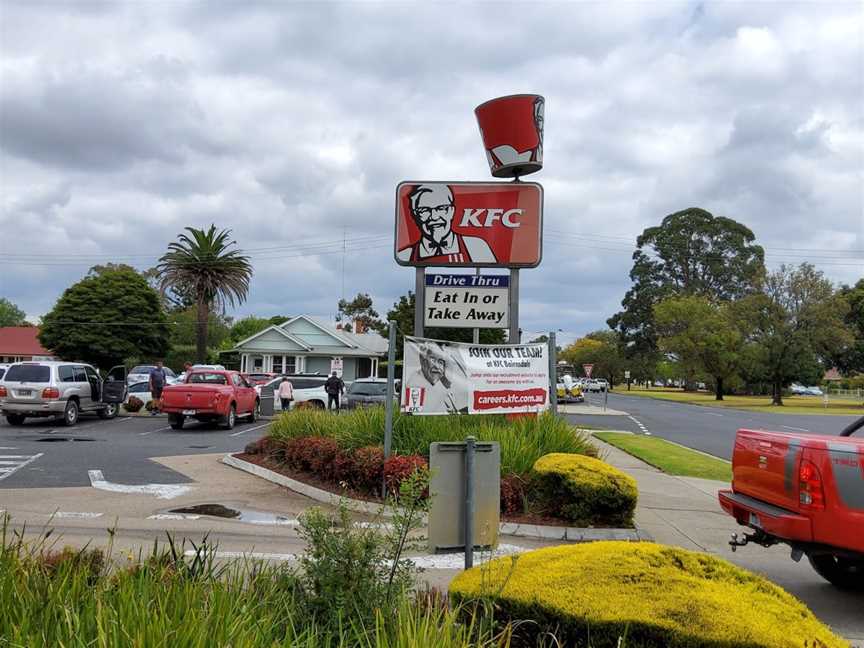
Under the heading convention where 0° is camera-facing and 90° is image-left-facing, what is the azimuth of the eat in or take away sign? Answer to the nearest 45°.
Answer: approximately 0°

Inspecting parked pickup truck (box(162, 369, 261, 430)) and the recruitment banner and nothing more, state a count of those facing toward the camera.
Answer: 1

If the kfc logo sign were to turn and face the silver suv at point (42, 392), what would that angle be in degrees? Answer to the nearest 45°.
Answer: approximately 135° to its right

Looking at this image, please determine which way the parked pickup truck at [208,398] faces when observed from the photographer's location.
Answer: facing away from the viewer and to the right of the viewer

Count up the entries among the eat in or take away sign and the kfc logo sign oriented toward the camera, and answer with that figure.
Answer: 2

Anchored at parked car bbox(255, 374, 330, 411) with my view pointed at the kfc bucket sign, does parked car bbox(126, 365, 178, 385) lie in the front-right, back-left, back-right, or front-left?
back-right

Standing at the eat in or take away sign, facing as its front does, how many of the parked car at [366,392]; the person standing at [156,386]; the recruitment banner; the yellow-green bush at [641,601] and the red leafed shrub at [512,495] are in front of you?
3

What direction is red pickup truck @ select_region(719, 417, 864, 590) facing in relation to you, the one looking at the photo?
facing away from the viewer and to the right of the viewer

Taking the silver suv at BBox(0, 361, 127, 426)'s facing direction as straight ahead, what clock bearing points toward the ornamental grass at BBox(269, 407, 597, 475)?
The ornamental grass is roughly at 4 o'clock from the silver suv.

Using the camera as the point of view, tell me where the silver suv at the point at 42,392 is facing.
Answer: facing away from the viewer and to the right of the viewer

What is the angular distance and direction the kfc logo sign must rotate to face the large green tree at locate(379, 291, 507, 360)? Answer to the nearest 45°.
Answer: approximately 180°

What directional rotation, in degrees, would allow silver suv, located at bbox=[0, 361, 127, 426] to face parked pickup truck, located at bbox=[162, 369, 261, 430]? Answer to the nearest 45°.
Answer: approximately 45° to its right
